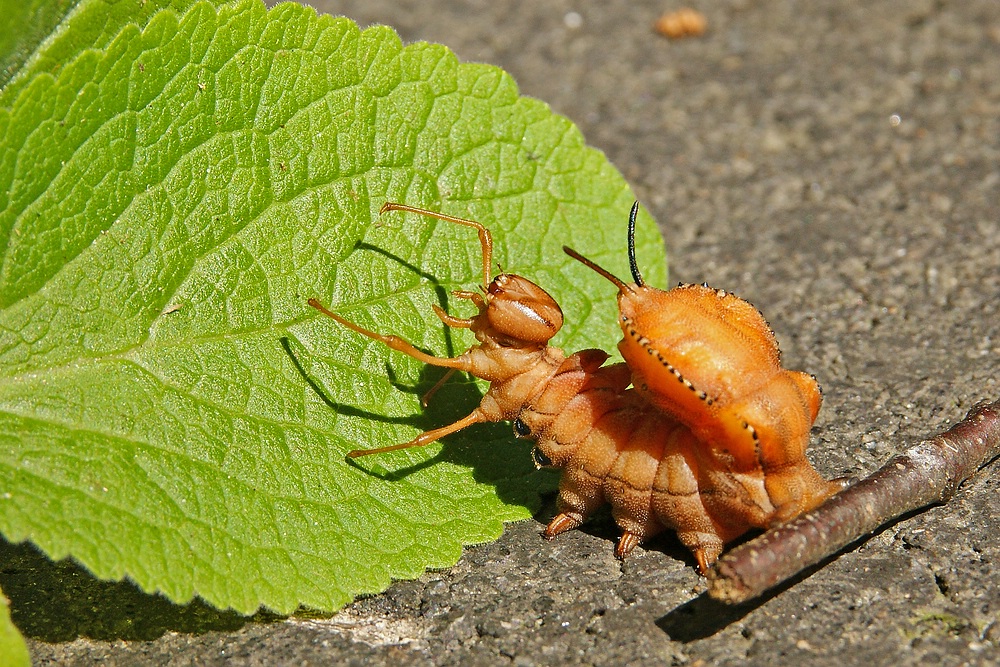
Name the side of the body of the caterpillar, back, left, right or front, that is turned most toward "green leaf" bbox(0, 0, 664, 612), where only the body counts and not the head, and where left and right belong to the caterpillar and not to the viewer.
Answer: front

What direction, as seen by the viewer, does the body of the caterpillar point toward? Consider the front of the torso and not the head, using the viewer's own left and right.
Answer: facing to the left of the viewer
